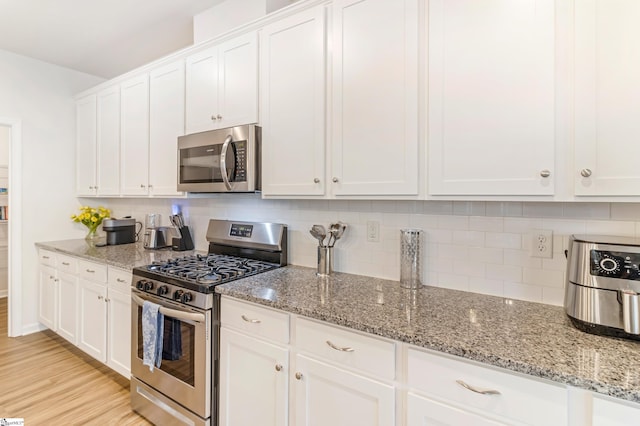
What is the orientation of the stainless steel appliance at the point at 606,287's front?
toward the camera

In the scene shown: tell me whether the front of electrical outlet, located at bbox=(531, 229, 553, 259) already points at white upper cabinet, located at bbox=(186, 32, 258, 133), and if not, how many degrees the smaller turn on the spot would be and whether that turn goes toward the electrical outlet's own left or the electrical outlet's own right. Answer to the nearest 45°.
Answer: approximately 90° to the electrical outlet's own right

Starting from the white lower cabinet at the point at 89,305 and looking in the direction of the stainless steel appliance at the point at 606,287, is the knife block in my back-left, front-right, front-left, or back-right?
front-left

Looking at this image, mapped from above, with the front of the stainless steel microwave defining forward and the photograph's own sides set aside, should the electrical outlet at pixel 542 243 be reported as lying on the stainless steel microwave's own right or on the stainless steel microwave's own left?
on the stainless steel microwave's own left

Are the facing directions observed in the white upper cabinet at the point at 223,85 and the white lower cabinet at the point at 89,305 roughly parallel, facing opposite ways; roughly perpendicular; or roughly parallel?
roughly parallel

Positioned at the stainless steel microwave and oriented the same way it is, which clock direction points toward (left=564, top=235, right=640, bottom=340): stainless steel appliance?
The stainless steel appliance is roughly at 9 o'clock from the stainless steel microwave.

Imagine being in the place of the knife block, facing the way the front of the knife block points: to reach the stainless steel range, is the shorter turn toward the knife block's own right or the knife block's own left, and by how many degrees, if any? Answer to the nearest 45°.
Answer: approximately 45° to the knife block's own left

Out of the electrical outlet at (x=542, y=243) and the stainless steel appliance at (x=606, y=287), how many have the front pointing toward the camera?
2

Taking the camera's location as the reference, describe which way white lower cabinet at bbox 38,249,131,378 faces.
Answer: facing the viewer and to the left of the viewer

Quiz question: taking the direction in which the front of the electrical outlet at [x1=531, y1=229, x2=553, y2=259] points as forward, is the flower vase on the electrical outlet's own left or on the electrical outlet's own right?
on the electrical outlet's own right
